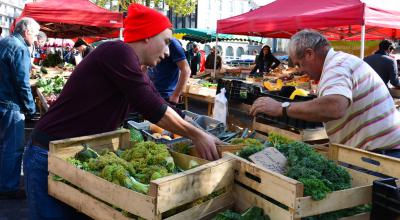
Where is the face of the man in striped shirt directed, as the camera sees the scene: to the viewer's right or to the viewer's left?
to the viewer's left

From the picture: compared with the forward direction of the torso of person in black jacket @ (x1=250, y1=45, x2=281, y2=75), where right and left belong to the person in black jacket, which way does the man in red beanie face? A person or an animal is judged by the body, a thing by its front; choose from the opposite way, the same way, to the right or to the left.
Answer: to the left

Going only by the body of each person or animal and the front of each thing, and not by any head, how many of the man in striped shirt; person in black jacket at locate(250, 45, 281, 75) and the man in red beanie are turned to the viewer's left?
1

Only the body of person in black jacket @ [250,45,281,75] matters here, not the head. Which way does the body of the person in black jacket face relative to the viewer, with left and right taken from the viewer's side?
facing the viewer

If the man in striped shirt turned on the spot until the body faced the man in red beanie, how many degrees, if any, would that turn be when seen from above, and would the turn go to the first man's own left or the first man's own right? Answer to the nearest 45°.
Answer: approximately 45° to the first man's own left

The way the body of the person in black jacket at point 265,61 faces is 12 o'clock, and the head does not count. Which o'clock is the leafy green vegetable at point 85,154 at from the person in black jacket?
The leafy green vegetable is roughly at 12 o'clock from the person in black jacket.

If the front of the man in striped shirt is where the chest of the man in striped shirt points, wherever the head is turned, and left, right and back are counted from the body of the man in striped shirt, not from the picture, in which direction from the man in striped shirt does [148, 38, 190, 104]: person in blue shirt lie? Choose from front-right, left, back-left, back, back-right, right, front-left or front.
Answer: front-right

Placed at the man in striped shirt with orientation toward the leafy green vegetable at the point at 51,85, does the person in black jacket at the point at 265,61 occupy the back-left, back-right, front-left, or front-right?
front-right

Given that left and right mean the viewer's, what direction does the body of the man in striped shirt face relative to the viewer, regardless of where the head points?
facing to the left of the viewer

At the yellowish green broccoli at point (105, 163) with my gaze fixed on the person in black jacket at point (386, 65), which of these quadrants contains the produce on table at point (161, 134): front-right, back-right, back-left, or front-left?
front-left

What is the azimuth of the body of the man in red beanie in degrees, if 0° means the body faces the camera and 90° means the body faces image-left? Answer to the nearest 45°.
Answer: approximately 270°

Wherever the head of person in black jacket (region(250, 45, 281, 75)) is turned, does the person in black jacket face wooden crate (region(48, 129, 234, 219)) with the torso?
yes
